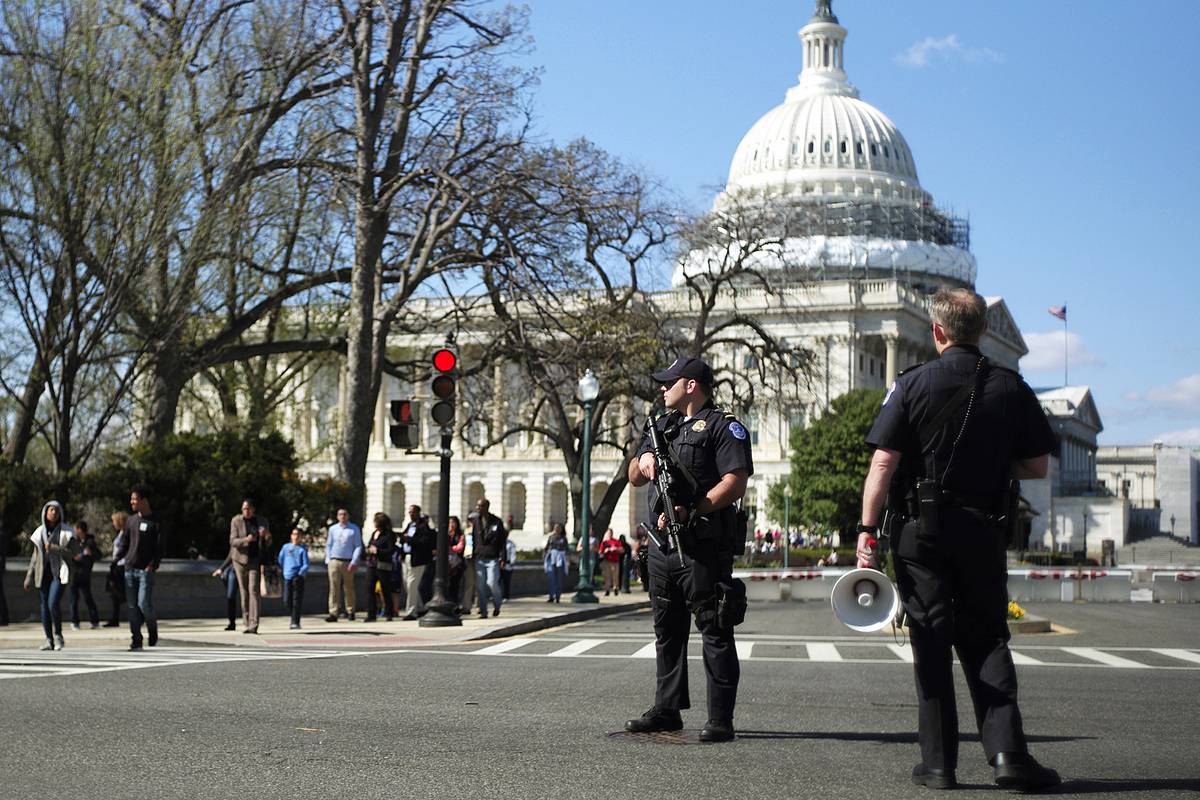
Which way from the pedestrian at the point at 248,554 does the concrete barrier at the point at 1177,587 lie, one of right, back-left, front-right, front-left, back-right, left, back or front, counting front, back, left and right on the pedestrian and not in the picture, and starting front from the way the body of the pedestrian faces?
back-left

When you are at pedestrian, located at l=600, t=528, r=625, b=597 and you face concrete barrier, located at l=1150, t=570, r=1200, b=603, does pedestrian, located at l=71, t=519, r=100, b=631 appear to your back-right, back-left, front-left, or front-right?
back-right

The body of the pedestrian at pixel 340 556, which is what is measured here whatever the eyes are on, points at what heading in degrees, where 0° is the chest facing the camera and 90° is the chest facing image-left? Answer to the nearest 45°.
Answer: approximately 0°

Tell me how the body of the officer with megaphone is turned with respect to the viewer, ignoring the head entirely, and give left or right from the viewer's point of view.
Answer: facing away from the viewer

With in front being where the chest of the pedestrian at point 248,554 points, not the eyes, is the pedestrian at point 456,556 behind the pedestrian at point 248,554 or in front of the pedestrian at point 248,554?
behind

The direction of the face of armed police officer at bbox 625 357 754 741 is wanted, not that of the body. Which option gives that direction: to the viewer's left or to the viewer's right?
to the viewer's left

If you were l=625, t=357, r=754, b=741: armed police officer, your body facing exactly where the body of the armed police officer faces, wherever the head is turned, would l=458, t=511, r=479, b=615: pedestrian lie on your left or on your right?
on your right

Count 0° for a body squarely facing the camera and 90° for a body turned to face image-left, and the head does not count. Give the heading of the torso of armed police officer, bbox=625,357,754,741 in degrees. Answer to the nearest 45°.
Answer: approximately 45°
